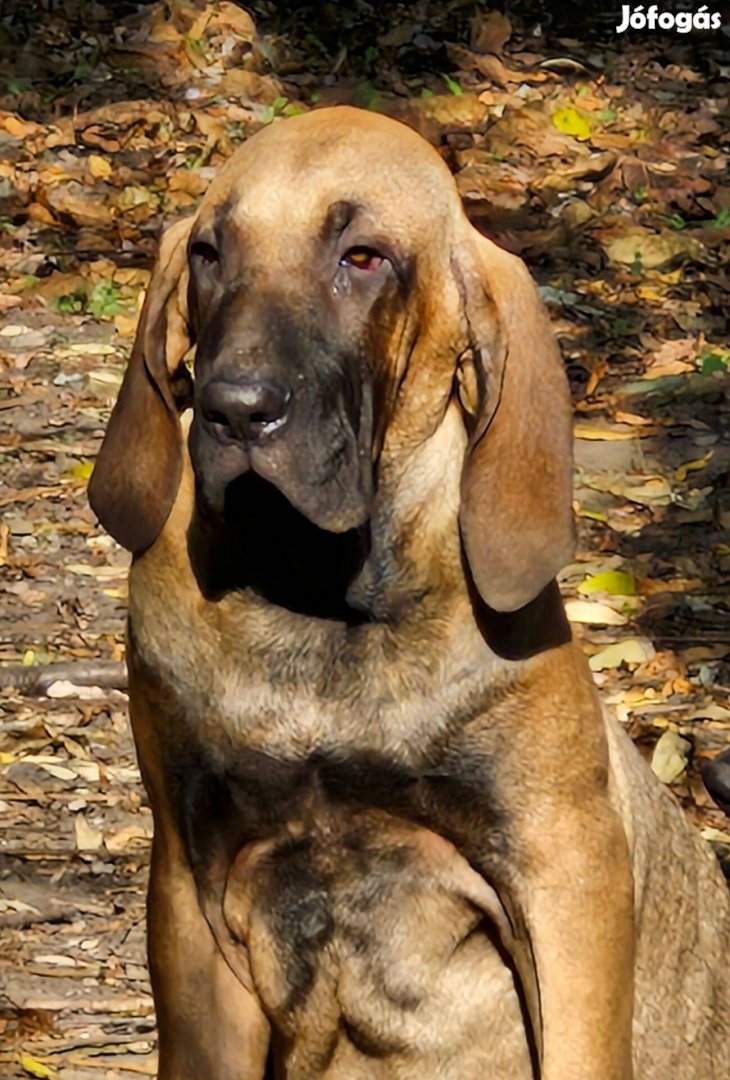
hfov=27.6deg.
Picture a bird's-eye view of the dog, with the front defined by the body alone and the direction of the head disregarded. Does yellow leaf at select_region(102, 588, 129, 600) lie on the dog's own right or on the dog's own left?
on the dog's own right

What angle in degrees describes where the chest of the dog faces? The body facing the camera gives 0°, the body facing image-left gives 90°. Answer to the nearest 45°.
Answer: approximately 45°

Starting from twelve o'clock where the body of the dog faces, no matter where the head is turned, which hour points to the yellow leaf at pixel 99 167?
The yellow leaf is roughly at 4 o'clock from the dog.

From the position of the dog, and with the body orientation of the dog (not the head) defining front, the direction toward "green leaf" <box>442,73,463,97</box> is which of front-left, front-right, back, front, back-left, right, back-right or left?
back-right

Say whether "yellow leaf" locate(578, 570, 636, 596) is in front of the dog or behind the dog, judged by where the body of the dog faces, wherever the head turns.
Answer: behind

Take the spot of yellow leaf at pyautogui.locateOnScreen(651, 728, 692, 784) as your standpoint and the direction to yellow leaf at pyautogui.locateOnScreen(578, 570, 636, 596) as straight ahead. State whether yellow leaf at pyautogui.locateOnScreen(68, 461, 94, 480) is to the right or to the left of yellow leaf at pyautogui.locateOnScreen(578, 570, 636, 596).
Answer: left

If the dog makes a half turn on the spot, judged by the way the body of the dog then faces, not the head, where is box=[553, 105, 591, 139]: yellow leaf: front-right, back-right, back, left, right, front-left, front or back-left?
front-left

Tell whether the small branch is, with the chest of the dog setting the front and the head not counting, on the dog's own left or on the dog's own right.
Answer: on the dog's own right

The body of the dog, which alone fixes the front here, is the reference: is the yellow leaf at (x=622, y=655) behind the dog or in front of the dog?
behind
